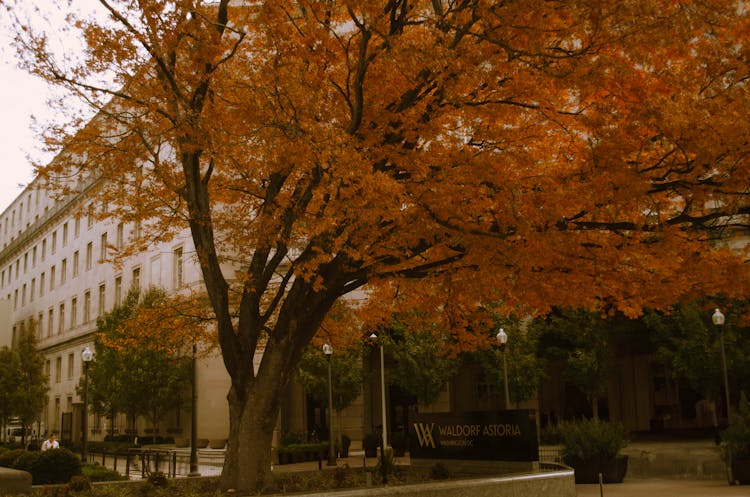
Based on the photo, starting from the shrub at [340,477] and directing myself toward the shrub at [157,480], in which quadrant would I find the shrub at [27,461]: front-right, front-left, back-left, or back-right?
front-right

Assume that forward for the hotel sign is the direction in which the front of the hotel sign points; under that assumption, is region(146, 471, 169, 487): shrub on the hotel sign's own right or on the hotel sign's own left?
on the hotel sign's own right

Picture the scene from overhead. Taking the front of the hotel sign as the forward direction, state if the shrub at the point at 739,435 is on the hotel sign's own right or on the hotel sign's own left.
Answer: on the hotel sign's own left

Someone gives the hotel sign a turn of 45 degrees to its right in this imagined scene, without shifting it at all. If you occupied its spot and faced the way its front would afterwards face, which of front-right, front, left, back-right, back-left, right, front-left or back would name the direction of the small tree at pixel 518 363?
back-right

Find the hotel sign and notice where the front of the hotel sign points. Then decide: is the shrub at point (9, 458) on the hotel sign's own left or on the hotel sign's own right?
on the hotel sign's own right

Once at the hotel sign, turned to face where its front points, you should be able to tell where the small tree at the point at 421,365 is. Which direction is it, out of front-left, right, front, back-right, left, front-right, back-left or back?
back

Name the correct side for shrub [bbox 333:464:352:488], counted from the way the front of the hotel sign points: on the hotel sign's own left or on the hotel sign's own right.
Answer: on the hotel sign's own right

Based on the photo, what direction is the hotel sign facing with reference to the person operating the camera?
facing the viewer

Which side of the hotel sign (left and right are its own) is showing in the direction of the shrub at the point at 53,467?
right

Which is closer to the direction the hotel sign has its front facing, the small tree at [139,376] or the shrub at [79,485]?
the shrub

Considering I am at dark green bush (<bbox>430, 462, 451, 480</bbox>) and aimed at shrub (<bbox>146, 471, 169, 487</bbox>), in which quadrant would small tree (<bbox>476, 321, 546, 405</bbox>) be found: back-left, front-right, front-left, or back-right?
back-right

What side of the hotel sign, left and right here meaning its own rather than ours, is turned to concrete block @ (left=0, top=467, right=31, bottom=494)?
right
